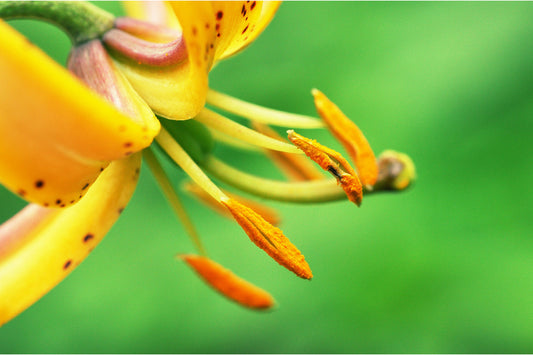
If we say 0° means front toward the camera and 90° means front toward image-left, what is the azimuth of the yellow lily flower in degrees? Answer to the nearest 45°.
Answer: approximately 270°
